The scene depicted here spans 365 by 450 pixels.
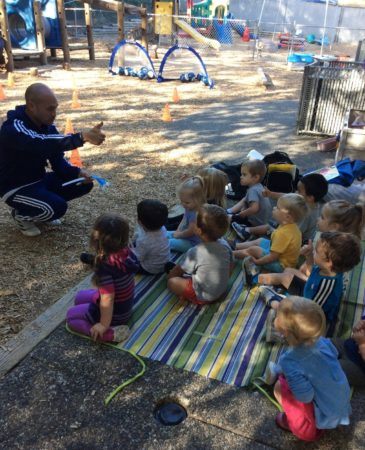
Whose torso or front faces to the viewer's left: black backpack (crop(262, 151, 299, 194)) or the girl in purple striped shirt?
the girl in purple striped shirt

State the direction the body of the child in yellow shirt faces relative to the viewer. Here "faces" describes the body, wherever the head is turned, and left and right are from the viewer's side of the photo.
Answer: facing to the left of the viewer

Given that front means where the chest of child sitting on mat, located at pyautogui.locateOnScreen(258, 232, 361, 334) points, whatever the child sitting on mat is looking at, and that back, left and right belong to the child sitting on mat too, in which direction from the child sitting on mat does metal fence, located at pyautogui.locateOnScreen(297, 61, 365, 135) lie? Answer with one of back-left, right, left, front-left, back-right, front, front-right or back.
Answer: right

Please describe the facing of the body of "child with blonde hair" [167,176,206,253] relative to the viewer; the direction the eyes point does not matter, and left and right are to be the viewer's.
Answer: facing to the left of the viewer

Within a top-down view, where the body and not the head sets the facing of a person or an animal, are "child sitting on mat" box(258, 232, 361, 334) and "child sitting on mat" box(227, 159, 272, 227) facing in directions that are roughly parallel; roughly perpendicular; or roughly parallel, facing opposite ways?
roughly parallel

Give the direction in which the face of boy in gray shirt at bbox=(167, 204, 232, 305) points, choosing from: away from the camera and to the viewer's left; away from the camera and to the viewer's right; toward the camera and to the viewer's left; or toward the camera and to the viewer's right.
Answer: away from the camera and to the viewer's left

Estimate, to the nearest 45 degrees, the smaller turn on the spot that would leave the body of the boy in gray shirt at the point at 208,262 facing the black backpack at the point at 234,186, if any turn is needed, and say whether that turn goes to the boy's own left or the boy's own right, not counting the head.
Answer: approximately 45° to the boy's own right

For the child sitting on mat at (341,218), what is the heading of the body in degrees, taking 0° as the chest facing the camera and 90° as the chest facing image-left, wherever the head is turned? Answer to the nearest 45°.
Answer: approximately 90°

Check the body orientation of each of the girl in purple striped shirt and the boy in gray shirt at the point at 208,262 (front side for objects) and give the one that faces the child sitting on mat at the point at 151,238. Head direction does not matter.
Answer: the boy in gray shirt

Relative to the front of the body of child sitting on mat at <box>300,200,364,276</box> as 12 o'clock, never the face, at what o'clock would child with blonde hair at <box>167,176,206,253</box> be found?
The child with blonde hair is roughly at 12 o'clock from the child sitting on mat.

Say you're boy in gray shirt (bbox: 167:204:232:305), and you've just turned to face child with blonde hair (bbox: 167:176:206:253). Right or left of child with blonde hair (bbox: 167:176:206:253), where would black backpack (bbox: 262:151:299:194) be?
right

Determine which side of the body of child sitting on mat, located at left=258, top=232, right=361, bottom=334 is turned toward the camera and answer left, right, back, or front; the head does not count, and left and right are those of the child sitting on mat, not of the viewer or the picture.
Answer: left

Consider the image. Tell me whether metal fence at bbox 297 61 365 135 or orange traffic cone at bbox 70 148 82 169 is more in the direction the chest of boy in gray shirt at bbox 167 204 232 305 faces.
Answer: the orange traffic cone

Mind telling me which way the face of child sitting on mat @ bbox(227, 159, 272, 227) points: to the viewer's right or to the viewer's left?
to the viewer's left

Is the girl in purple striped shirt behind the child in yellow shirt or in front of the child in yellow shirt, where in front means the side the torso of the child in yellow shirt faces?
in front

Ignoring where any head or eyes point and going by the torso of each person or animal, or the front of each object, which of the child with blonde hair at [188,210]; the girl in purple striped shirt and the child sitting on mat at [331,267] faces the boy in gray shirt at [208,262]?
the child sitting on mat
